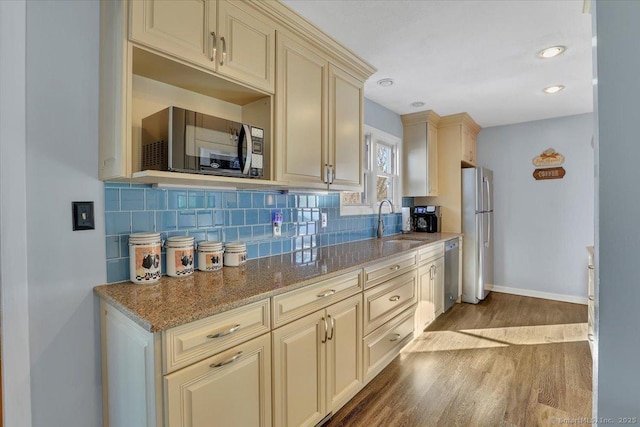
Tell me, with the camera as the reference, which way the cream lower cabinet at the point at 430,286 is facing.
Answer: facing to the right of the viewer

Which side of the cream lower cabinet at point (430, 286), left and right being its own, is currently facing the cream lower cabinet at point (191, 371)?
right

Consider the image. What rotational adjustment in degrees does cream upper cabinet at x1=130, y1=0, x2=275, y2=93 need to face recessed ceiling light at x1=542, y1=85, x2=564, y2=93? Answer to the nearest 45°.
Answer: approximately 45° to its left

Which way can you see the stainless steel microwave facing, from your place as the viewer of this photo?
facing the viewer and to the right of the viewer

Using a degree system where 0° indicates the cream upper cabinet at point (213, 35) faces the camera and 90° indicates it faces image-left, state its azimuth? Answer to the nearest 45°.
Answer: approximately 315°
